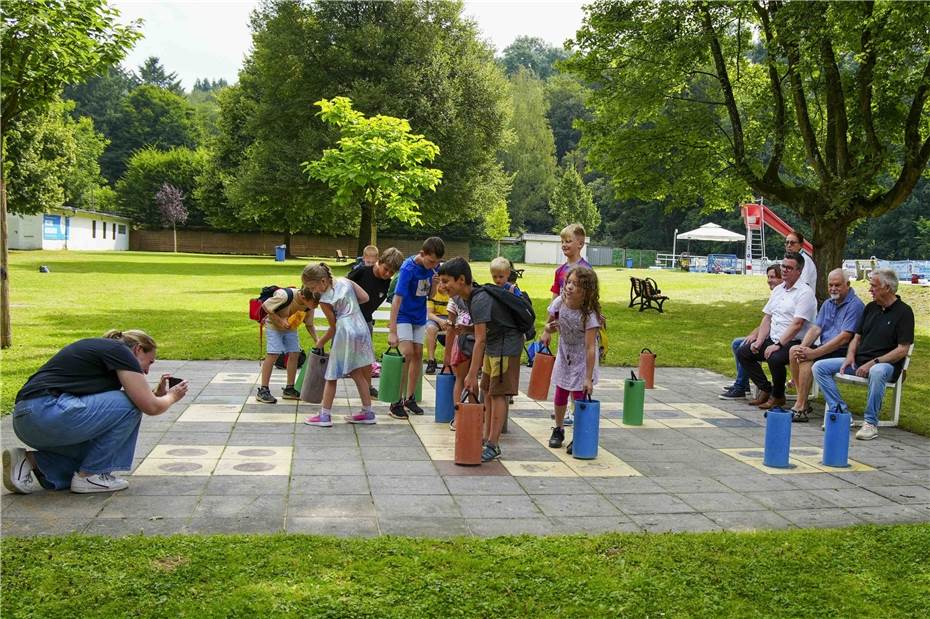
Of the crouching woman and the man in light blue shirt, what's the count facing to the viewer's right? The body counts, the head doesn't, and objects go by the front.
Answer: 1

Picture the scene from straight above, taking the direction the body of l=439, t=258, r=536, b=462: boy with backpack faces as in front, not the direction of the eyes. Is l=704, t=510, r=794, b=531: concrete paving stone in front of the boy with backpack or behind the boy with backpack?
behind

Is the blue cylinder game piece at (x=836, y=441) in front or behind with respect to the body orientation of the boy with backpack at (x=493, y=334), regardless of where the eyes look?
behind

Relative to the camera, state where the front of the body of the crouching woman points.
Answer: to the viewer's right

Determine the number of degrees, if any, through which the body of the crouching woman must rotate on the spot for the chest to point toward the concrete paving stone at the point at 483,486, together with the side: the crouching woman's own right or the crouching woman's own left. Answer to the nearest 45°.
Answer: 0° — they already face it

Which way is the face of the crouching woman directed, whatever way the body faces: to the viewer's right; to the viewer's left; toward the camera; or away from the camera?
to the viewer's right

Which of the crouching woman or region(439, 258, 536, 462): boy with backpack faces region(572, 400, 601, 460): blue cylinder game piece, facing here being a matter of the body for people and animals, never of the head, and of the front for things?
the crouching woman

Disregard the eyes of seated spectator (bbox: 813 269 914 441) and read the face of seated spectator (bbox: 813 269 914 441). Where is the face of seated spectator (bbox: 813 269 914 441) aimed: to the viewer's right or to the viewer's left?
to the viewer's left

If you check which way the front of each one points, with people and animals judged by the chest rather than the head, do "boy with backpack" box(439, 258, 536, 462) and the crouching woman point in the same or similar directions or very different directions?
very different directions

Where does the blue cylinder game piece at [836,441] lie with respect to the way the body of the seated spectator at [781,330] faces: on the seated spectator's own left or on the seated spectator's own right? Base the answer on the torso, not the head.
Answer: on the seated spectator's own left

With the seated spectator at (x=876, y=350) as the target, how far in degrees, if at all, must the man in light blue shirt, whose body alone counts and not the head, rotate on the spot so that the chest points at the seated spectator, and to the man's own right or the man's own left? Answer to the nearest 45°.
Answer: approximately 90° to the man's own left

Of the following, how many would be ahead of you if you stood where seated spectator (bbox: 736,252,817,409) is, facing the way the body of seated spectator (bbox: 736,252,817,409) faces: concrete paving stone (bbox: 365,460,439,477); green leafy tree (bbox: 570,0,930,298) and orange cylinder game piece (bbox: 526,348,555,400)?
2
